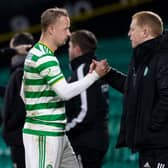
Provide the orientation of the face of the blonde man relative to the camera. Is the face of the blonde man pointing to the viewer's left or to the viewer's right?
to the viewer's right

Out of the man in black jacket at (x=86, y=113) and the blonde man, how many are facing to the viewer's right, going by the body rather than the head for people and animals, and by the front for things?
1

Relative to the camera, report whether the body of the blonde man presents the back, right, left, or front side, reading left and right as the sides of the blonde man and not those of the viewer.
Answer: right

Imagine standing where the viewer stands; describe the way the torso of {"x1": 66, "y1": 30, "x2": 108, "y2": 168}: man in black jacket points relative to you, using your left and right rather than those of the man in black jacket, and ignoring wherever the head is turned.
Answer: facing away from the viewer and to the left of the viewer

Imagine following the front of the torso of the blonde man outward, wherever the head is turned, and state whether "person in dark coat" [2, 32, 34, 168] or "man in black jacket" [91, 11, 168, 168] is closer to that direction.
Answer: the man in black jacket

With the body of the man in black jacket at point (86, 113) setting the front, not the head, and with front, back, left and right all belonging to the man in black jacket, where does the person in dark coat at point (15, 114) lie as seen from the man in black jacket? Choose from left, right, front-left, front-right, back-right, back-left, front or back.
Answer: front-left

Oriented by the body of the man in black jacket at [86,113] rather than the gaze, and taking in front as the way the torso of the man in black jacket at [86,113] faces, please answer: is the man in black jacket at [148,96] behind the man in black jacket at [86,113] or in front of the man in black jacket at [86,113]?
behind

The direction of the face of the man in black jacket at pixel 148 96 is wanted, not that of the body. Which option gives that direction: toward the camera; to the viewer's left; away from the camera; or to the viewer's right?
to the viewer's left

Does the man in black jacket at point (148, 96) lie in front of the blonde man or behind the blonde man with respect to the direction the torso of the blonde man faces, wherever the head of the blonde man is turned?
in front
